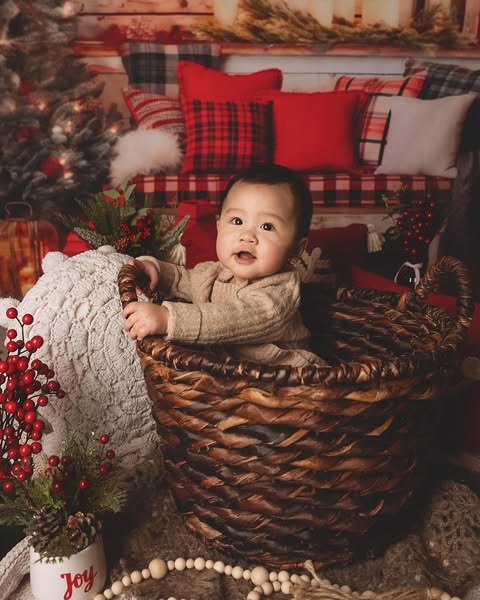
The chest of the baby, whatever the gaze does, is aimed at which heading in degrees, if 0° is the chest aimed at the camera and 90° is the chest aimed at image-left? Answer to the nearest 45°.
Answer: approximately 45°

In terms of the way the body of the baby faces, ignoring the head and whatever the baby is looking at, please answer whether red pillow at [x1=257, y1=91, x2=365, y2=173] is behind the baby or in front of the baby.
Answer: behind

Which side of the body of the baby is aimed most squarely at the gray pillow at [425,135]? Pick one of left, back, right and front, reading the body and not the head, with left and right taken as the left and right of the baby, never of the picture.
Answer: back

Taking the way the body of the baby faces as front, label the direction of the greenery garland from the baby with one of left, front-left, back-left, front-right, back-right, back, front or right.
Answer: back-right
